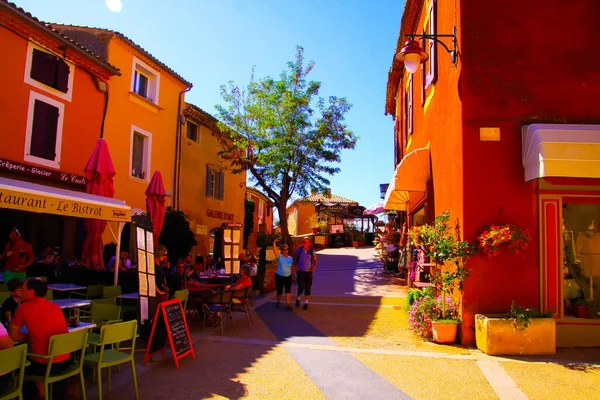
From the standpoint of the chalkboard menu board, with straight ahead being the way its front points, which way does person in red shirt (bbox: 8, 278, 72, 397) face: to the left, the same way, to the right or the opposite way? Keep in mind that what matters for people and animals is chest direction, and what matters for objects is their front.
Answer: the opposite way

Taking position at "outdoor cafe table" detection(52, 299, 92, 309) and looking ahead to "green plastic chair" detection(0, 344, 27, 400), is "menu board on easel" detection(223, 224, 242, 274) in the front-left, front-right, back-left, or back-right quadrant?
back-left

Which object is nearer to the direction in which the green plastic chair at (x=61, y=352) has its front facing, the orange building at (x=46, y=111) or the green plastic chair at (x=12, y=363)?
the orange building

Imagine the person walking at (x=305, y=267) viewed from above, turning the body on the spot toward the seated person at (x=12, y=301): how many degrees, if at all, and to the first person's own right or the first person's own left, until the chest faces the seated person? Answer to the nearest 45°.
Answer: approximately 45° to the first person's own right

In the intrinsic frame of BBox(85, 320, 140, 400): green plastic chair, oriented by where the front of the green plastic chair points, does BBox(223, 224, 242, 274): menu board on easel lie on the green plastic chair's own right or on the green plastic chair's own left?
on the green plastic chair's own right

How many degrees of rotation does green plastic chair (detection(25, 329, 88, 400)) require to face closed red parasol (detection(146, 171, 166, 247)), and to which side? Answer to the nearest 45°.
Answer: approximately 45° to its right

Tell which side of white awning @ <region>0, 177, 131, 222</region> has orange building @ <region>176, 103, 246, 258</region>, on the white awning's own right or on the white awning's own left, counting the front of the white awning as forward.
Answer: on the white awning's own left

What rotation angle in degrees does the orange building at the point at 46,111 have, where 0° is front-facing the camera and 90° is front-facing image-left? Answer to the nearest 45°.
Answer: approximately 315°

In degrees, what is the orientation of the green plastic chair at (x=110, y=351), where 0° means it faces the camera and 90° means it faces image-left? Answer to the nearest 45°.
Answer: approximately 135°
